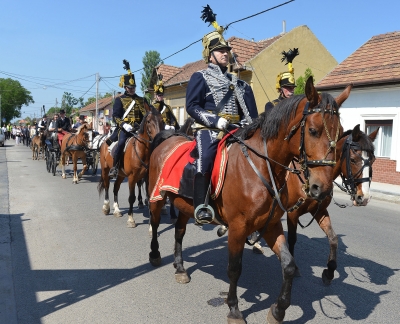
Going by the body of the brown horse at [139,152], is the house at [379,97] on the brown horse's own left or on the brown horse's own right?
on the brown horse's own left

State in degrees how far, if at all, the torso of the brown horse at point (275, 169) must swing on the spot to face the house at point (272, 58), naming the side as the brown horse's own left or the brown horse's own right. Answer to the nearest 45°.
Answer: approximately 135° to the brown horse's own left

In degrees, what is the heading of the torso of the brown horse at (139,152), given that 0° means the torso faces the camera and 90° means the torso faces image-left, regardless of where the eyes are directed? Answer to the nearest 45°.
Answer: approximately 315°

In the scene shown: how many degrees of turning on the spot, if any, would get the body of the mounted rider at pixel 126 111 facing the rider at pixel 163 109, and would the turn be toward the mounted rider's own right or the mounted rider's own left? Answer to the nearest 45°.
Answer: approximately 90° to the mounted rider's own left

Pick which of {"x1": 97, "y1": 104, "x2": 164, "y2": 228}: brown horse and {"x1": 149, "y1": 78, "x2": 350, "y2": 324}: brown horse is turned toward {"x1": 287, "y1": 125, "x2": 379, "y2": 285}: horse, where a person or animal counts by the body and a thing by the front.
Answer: {"x1": 97, "y1": 104, "x2": 164, "y2": 228}: brown horse

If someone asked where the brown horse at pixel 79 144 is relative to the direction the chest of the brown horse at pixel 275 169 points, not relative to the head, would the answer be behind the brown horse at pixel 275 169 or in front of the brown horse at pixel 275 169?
behind

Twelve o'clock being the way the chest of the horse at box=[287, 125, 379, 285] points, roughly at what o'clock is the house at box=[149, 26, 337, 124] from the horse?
The house is roughly at 7 o'clock from the horse.

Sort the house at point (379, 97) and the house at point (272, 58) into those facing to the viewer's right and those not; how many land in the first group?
0

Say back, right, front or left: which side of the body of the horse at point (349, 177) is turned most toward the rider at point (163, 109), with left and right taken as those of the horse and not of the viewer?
back

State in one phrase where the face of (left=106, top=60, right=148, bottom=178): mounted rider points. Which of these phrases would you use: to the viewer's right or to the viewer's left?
to the viewer's right

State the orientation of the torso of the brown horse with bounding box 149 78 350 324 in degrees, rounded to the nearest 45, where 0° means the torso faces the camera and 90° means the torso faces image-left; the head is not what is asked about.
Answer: approximately 315°

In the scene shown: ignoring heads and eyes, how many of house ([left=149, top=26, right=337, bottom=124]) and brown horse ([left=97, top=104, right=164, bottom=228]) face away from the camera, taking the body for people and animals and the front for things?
0
